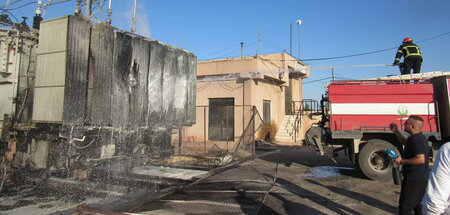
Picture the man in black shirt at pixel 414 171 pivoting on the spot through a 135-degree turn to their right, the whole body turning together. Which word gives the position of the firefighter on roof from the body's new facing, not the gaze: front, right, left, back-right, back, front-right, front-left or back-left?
front-left

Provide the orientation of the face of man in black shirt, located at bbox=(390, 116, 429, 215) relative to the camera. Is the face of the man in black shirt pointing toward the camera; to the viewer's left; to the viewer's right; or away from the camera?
to the viewer's left

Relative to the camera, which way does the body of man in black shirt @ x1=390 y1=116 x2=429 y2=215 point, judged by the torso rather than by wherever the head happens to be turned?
to the viewer's left

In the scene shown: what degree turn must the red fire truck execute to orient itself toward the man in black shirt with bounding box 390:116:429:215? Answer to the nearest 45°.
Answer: approximately 90° to its right

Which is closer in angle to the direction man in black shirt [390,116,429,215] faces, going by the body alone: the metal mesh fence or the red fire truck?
the metal mesh fence

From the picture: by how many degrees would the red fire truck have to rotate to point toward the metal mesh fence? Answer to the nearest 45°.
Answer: approximately 135° to its right

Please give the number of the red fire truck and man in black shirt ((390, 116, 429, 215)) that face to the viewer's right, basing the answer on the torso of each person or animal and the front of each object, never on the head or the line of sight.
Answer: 1

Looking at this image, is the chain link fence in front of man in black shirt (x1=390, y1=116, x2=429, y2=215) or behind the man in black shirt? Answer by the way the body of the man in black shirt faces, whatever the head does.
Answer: in front

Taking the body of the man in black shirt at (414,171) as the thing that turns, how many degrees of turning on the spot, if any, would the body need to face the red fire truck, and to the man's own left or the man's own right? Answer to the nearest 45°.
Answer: approximately 90° to the man's own right

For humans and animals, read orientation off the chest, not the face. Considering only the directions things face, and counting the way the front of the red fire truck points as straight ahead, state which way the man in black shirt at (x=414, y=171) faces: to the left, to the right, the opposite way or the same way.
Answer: the opposite way

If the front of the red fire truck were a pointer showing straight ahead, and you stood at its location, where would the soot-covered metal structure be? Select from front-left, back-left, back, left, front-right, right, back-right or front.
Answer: back-right
